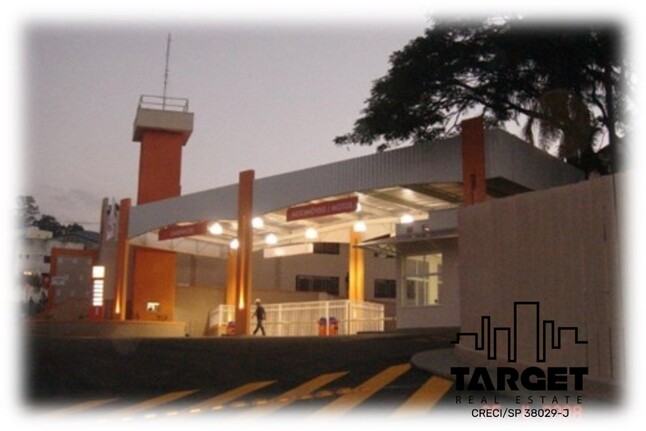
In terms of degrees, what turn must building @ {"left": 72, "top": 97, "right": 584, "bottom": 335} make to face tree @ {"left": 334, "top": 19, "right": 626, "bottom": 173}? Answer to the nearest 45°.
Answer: approximately 135° to its left

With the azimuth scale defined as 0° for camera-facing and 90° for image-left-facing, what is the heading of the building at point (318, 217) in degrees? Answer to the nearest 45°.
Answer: approximately 45°
